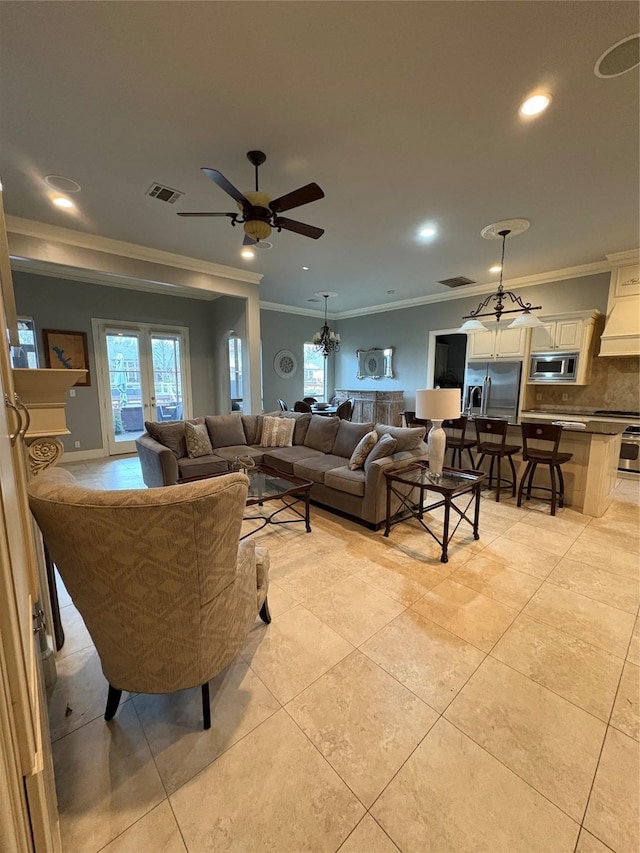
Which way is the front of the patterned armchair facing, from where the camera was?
facing away from the viewer and to the right of the viewer

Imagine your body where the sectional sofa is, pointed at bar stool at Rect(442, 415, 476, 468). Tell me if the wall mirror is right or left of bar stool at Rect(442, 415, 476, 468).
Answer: left

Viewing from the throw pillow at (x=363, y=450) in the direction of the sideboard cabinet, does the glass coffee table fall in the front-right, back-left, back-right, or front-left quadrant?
back-left

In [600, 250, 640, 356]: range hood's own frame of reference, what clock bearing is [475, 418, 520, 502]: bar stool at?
The bar stool is roughly at 1 o'clock from the range hood.

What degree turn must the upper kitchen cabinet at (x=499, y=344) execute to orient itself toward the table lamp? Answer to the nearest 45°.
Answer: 0° — it already faces it

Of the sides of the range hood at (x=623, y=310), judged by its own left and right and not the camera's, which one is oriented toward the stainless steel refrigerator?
right

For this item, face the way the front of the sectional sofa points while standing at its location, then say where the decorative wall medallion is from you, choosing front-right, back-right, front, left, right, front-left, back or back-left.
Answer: back-right

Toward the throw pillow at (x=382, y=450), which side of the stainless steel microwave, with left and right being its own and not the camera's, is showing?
front

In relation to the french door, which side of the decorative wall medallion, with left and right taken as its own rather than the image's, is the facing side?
right

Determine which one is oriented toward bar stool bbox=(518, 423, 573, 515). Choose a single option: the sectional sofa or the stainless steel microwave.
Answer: the stainless steel microwave

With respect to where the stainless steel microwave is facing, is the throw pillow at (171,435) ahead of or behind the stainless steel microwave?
ahead

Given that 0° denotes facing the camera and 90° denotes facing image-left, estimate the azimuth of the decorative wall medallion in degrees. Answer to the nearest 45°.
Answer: approximately 315°

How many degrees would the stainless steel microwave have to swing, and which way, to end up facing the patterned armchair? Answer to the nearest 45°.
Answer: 0° — it already faces it

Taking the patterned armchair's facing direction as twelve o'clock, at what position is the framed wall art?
The framed wall art is roughly at 10 o'clock from the patterned armchair.
